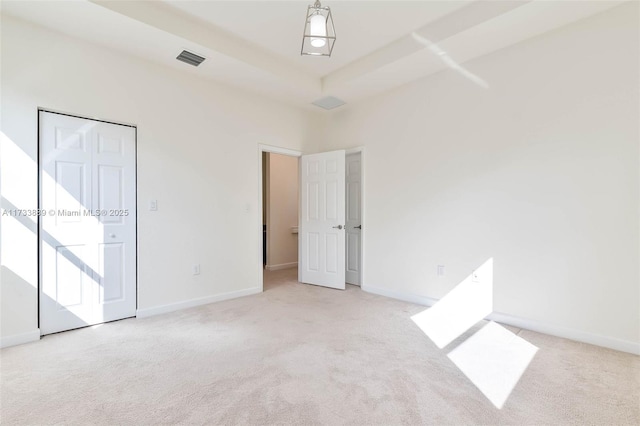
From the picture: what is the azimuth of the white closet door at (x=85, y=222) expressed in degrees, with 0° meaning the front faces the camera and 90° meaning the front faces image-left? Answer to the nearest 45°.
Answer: approximately 315°

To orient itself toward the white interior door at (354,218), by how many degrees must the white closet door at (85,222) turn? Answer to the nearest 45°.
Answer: approximately 45° to its left
